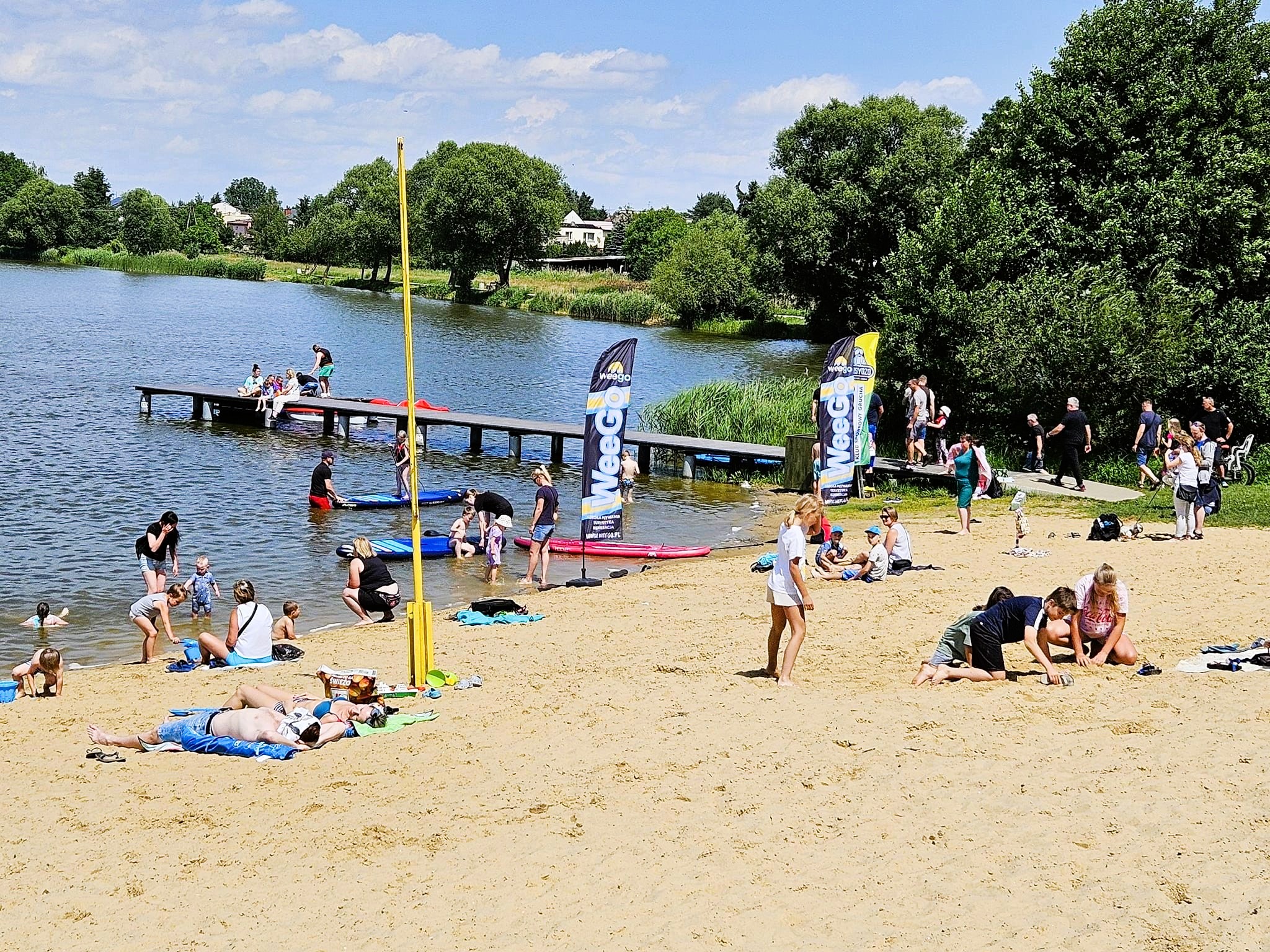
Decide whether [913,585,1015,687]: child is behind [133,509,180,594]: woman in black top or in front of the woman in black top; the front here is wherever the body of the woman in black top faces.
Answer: in front

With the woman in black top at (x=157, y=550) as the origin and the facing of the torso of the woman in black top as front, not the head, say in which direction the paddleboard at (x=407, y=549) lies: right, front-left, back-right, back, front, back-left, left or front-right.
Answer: left

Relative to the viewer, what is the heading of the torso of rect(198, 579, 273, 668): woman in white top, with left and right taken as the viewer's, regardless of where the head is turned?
facing away from the viewer and to the left of the viewer

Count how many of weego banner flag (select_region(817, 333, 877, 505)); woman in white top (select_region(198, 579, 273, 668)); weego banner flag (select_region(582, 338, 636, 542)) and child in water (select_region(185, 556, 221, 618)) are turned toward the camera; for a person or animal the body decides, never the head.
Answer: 3

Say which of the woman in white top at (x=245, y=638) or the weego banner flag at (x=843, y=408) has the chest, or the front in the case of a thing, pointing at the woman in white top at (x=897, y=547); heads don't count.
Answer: the weego banner flag

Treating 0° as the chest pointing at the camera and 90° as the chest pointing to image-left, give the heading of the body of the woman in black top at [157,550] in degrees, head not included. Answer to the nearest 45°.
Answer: approximately 315°
